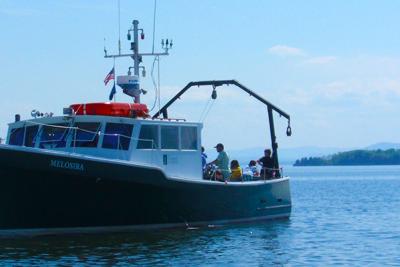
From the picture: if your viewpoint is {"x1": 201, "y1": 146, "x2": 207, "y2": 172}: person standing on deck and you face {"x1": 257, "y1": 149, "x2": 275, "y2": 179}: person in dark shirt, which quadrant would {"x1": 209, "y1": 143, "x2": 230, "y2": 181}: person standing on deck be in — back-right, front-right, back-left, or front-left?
front-right

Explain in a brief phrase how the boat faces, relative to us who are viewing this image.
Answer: facing the viewer and to the left of the viewer
